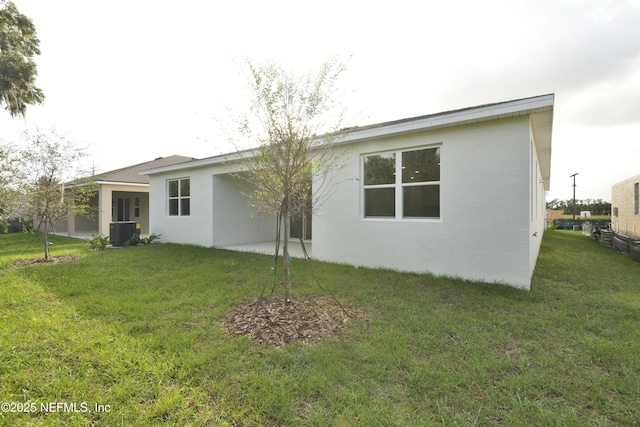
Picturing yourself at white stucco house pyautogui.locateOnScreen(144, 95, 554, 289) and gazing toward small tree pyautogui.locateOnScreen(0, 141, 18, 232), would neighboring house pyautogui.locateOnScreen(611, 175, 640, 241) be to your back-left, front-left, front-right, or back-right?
back-right

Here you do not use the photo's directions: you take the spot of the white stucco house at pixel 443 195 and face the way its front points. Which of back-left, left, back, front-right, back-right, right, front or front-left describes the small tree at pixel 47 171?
back-left

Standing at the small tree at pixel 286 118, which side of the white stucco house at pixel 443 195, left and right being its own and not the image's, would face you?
back

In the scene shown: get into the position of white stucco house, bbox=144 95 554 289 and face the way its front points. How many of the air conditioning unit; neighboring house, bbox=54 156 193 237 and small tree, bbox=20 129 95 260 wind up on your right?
0

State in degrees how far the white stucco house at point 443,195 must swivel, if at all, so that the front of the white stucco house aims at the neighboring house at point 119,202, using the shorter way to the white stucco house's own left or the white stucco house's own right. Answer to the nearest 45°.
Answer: approximately 90° to the white stucco house's own left

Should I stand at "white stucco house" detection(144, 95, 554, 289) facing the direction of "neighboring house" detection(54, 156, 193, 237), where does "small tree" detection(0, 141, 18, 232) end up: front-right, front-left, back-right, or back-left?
front-left

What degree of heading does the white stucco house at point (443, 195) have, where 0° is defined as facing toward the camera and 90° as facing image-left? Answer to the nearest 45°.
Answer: approximately 225°

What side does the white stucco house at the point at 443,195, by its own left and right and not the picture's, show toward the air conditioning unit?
left

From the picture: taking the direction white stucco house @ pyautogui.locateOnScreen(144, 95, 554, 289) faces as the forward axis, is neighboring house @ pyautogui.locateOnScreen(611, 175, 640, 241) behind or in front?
in front

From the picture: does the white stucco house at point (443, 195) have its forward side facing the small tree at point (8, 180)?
no

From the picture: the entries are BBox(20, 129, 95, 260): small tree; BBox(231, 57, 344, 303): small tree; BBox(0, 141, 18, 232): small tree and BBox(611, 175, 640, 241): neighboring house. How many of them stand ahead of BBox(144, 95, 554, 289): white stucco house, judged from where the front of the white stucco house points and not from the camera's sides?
1

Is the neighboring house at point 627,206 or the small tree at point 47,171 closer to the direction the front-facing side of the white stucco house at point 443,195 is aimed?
the neighboring house

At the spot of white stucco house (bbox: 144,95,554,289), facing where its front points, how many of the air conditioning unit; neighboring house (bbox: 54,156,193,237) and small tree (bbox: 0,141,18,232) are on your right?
0

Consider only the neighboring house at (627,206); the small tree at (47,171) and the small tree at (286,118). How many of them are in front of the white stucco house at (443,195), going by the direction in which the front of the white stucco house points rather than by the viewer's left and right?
1
